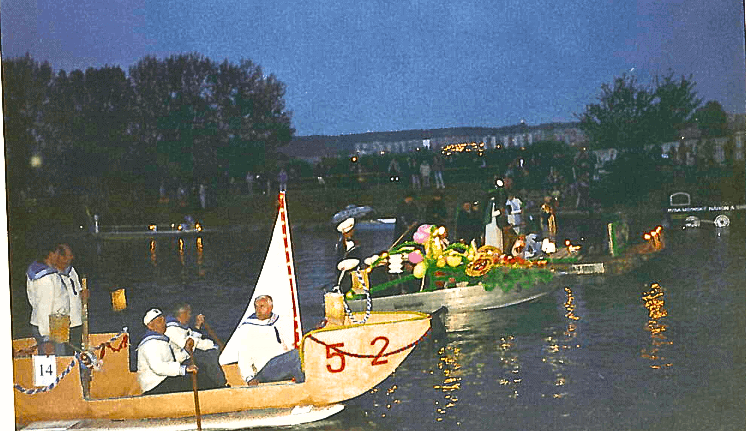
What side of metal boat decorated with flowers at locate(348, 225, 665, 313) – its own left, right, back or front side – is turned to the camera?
right

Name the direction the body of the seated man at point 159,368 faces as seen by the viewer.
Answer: to the viewer's right

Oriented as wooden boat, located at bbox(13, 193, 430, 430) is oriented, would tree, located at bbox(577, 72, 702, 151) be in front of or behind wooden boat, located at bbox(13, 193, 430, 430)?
in front

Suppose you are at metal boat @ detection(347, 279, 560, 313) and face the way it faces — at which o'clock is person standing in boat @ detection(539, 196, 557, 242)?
The person standing in boat is roughly at 12 o'clock from the metal boat.

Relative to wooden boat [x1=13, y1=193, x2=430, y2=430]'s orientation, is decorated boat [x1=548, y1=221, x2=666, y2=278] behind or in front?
in front

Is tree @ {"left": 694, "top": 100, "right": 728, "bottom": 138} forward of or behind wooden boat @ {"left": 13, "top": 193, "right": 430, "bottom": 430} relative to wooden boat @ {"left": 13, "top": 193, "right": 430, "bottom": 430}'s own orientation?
forward

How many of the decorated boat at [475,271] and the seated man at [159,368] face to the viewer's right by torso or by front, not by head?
2

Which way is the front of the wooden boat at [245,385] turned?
to the viewer's right

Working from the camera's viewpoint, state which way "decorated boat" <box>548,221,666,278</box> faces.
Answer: facing to the right of the viewer

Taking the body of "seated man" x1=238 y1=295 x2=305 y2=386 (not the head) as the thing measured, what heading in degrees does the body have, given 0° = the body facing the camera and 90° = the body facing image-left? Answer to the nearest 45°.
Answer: approximately 315°
